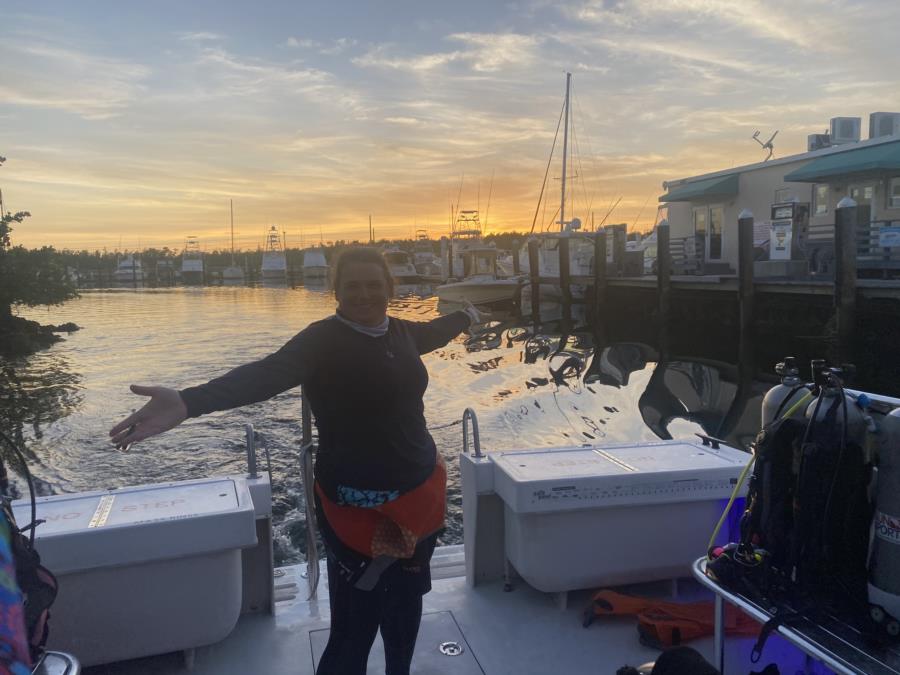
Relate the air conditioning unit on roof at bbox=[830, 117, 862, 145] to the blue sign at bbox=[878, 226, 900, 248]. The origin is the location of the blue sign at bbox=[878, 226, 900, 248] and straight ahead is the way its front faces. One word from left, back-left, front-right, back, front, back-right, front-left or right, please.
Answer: back

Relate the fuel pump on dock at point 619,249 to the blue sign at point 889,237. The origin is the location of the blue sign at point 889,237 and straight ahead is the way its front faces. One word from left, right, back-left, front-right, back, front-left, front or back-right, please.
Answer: back-right

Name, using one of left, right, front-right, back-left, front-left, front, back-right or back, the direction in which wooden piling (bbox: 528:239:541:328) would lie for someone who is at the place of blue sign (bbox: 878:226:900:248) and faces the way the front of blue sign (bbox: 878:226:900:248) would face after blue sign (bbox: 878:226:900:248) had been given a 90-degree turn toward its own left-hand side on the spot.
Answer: back-left

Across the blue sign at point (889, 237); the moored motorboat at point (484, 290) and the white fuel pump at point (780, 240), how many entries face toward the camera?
2
